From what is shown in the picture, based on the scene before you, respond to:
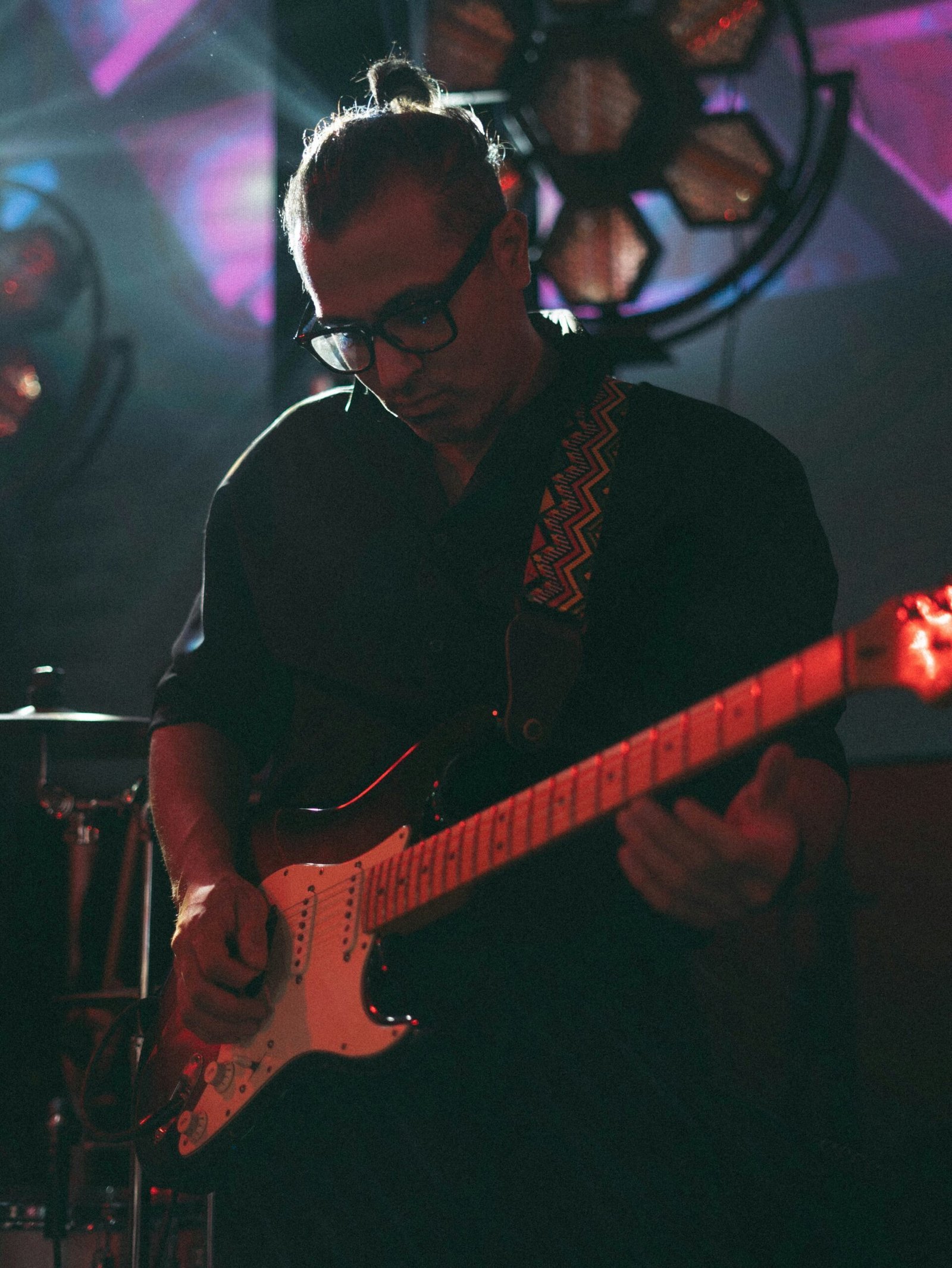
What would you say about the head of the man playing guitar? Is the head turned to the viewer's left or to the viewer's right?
to the viewer's left

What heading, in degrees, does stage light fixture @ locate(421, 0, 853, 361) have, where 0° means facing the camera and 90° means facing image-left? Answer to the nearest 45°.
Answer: approximately 0°
